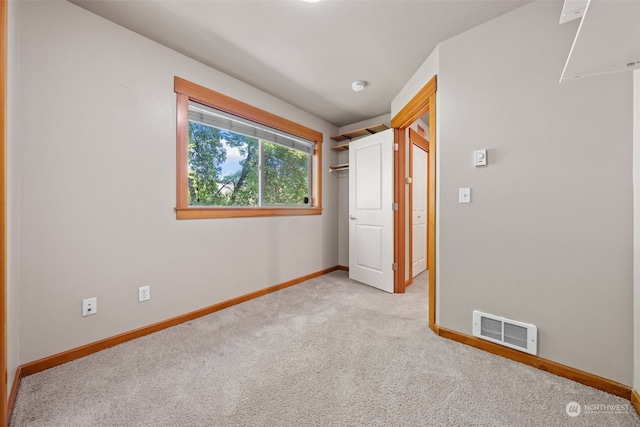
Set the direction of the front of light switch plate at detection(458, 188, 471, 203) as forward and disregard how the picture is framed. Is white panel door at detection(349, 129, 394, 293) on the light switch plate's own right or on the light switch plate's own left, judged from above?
on the light switch plate's own right

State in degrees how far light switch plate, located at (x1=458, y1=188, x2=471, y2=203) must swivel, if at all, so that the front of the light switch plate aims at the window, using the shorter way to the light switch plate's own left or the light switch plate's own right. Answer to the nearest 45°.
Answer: approximately 90° to the light switch plate's own right

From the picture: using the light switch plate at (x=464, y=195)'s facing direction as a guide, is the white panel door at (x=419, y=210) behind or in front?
behind

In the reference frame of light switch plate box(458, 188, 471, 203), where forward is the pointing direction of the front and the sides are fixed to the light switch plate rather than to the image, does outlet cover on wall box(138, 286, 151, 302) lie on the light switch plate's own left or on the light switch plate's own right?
on the light switch plate's own right

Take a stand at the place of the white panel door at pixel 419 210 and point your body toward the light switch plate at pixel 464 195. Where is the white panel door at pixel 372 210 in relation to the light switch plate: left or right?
right
